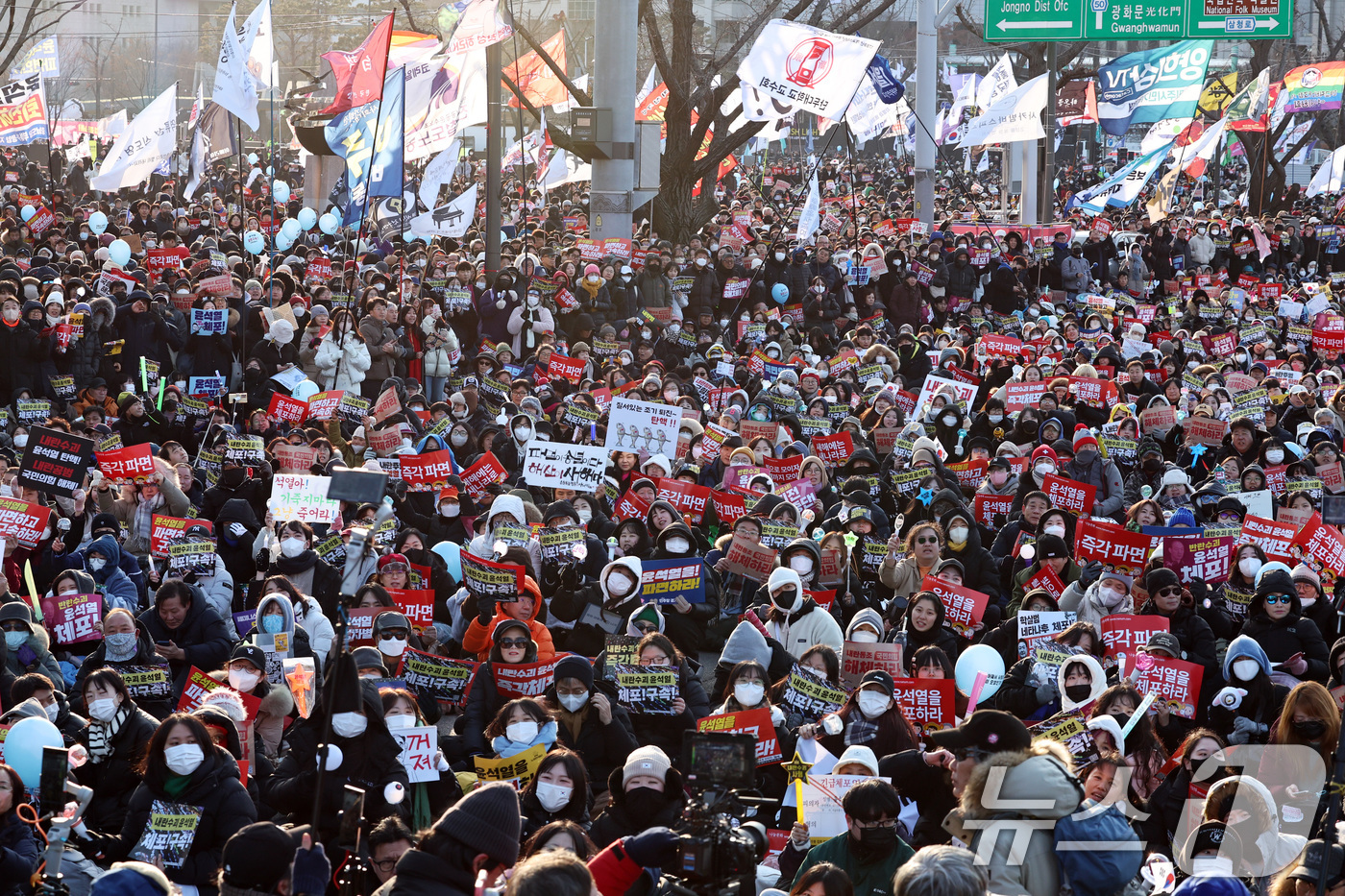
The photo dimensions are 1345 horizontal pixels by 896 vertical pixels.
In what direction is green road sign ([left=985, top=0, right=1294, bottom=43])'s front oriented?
toward the camera

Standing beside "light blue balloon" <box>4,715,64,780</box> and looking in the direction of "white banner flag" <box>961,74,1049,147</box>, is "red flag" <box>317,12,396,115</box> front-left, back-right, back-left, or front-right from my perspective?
front-left

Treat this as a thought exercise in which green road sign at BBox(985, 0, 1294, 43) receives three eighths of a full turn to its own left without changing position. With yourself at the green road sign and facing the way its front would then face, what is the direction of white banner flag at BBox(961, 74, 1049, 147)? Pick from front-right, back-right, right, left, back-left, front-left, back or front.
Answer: left

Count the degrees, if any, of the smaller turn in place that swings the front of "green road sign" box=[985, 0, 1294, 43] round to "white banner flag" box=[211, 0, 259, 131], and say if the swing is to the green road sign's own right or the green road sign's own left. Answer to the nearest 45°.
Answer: approximately 45° to the green road sign's own right

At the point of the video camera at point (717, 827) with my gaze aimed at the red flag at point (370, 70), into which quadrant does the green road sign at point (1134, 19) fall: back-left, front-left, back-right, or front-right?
front-right

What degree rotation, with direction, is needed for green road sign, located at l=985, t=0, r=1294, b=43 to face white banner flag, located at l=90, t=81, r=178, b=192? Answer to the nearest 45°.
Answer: approximately 45° to its right

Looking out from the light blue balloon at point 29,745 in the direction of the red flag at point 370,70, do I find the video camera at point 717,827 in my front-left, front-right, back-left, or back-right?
back-right

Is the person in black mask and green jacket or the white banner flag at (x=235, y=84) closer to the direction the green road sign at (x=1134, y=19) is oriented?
the person in black mask and green jacket

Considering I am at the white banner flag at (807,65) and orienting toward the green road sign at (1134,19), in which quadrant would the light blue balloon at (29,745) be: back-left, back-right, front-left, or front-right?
back-right

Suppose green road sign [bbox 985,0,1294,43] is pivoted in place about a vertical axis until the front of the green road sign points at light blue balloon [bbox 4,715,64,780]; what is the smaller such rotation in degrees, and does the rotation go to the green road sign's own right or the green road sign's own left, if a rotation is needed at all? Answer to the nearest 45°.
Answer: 0° — it already faces it

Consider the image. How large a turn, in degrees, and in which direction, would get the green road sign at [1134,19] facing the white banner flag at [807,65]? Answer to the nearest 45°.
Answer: approximately 45° to its right

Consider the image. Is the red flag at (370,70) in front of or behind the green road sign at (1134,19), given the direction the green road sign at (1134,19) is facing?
in front

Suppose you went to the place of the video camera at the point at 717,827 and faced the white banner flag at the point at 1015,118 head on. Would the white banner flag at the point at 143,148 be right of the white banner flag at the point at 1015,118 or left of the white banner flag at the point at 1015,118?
left

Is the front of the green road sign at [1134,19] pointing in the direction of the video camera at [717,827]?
yes

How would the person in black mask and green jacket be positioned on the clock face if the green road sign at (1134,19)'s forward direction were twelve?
The person in black mask and green jacket is roughly at 12 o'clock from the green road sign.
